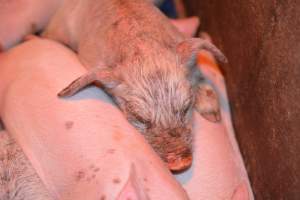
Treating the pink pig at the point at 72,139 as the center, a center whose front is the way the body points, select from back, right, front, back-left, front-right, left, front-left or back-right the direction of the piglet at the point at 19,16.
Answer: back-left

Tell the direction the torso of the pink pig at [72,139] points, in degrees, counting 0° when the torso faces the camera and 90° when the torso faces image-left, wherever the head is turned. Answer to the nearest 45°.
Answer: approximately 315°
